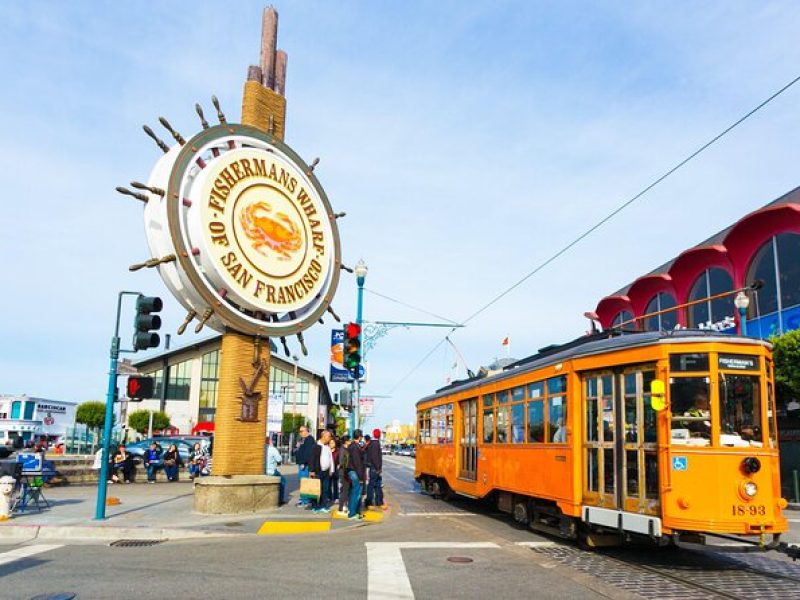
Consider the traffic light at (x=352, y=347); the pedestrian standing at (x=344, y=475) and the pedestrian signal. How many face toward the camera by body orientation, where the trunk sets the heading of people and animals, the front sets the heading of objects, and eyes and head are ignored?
2

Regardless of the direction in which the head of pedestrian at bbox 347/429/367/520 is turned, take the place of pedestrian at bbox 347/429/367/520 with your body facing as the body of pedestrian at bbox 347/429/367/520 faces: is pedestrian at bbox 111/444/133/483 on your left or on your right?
on your left

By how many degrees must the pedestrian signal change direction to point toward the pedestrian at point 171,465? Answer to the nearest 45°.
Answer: approximately 180°

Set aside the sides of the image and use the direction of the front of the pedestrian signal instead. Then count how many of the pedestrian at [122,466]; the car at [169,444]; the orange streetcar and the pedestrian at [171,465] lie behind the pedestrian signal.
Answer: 3

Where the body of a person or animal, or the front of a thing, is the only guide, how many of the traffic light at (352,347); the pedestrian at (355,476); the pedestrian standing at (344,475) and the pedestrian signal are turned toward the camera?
2

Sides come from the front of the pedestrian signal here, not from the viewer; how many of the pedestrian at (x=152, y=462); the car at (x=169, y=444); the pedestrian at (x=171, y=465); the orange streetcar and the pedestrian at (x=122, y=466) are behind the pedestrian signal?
4

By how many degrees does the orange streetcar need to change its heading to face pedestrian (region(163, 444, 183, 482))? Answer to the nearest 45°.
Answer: approximately 180°
